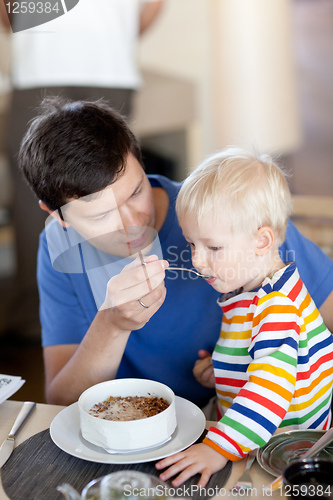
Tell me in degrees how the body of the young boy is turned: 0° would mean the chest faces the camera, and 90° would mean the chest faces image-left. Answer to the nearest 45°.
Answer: approximately 45°

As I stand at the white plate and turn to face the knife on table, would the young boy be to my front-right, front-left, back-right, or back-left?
back-right

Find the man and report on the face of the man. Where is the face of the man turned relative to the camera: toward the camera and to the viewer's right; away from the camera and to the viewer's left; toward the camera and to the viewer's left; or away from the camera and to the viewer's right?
toward the camera and to the viewer's right
